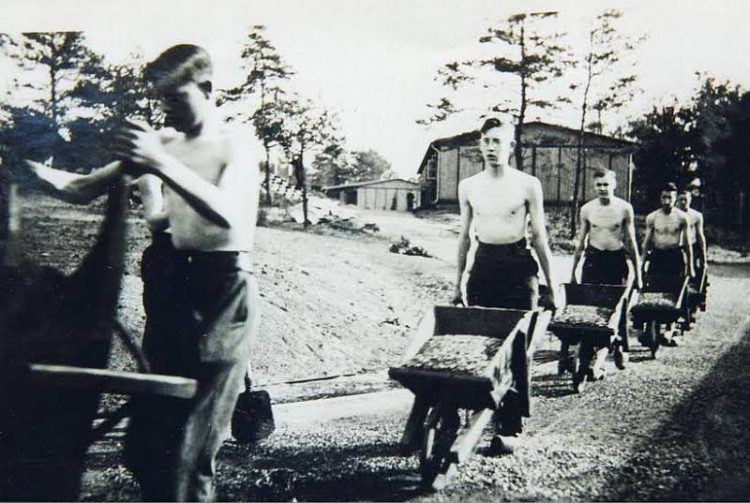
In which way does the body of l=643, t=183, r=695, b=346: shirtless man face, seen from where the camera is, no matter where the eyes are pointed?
toward the camera

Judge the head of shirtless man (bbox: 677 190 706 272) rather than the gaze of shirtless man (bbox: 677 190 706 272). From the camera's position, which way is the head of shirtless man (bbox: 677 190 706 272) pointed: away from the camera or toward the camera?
toward the camera

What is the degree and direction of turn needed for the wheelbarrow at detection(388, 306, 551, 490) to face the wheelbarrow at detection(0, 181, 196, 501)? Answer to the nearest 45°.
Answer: approximately 45° to its right

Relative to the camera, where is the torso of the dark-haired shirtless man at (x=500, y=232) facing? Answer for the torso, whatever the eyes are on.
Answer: toward the camera

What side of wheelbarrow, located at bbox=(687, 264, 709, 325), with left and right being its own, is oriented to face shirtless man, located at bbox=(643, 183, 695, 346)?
front

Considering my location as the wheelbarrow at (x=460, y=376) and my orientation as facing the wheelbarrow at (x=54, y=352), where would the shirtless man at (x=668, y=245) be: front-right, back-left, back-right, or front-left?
back-right

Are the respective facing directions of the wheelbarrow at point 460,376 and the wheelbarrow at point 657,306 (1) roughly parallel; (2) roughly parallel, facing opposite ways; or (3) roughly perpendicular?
roughly parallel

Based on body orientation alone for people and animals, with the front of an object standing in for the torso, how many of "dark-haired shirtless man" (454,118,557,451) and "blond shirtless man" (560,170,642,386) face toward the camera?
2

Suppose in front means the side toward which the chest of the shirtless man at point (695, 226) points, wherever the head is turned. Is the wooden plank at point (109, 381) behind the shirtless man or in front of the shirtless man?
in front

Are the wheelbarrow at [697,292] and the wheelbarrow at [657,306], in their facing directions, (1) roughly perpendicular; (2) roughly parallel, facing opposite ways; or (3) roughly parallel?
roughly parallel

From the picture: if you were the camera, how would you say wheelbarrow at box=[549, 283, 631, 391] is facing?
facing the viewer and to the left of the viewer

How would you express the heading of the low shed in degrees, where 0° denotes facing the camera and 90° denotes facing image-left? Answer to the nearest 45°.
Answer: approximately 0°

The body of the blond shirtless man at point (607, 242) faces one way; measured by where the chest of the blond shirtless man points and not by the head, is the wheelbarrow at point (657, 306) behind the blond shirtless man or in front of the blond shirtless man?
behind

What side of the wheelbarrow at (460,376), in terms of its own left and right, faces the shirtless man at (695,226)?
back
